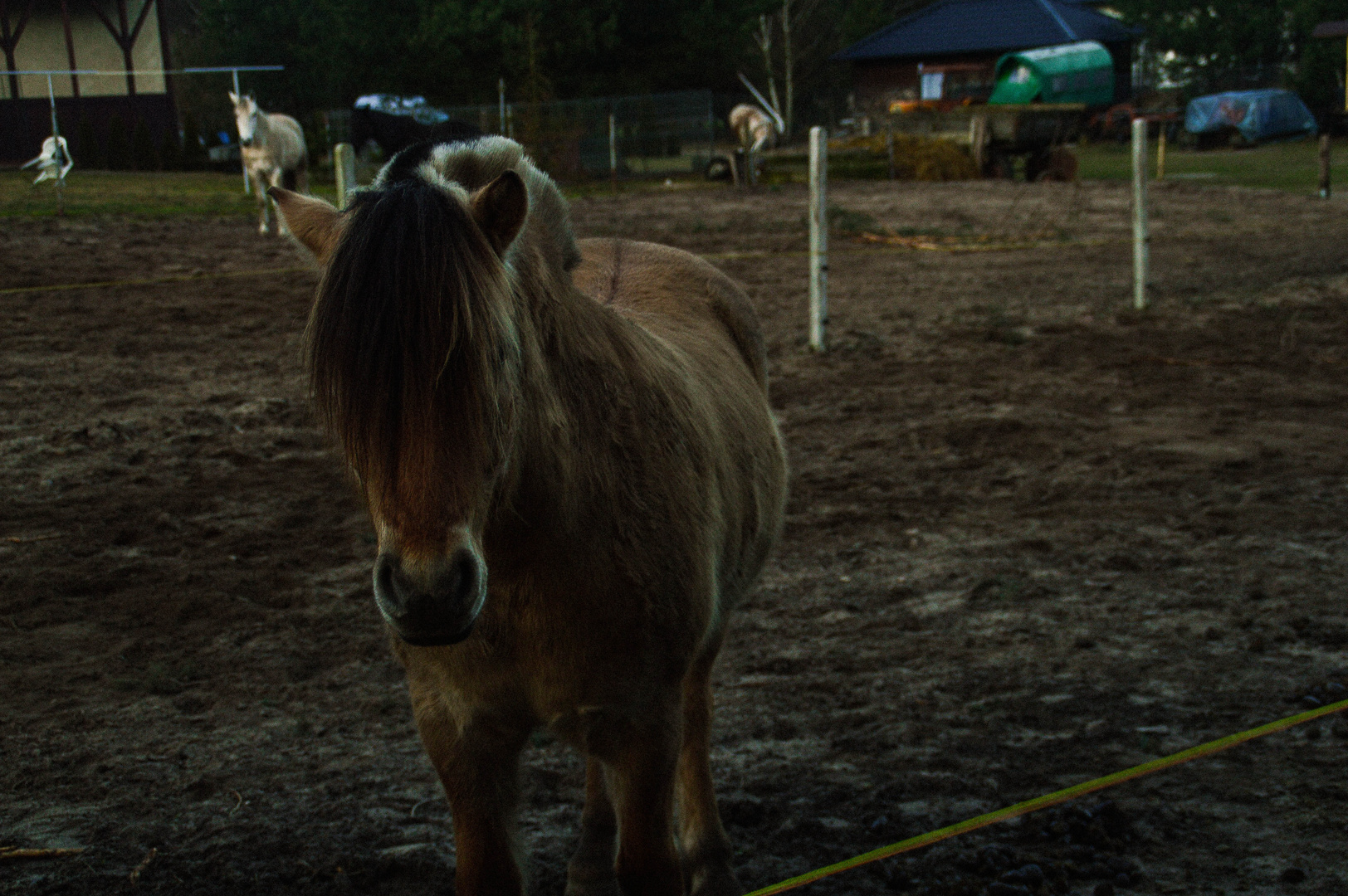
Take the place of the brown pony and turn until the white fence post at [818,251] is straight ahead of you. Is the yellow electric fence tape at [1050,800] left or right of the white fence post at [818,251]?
right

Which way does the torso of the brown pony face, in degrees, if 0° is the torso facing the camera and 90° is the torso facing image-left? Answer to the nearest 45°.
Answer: approximately 45°

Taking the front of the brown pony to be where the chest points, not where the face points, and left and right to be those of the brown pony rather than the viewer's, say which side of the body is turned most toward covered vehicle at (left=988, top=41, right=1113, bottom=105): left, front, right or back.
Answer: back

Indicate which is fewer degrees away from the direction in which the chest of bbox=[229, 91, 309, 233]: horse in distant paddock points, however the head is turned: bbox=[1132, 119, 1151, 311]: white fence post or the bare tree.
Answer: the white fence post

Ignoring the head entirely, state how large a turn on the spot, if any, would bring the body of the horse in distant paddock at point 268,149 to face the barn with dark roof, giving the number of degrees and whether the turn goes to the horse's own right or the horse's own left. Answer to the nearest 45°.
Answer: approximately 180°

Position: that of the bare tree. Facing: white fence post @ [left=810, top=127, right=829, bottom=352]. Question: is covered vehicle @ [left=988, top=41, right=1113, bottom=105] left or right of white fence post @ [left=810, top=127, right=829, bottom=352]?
left

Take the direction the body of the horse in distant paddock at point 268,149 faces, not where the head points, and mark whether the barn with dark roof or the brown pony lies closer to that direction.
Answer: the brown pony

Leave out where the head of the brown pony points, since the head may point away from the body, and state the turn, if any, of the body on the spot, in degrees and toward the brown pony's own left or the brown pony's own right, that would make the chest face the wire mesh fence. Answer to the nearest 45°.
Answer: approximately 135° to the brown pony's own right

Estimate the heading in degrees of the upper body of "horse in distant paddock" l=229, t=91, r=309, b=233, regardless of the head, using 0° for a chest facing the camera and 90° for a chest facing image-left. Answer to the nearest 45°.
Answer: approximately 45°

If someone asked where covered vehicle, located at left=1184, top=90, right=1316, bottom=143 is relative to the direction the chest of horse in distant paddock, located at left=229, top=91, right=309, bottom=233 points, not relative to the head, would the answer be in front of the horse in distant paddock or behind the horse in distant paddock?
behind

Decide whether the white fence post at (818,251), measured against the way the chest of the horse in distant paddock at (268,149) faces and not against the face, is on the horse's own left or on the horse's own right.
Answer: on the horse's own left

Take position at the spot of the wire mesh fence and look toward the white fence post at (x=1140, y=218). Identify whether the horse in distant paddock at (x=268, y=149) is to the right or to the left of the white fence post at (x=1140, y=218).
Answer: right
